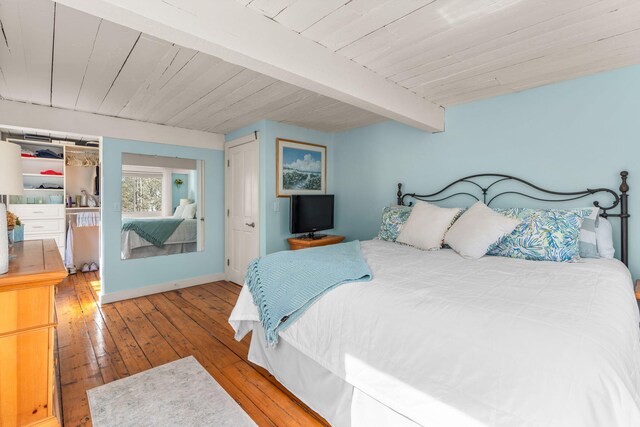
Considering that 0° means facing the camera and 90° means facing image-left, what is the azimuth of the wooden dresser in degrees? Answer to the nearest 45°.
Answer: approximately 270°

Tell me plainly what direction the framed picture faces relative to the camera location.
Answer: facing the viewer and to the right of the viewer

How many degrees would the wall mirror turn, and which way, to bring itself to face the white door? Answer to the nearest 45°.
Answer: approximately 45° to its left

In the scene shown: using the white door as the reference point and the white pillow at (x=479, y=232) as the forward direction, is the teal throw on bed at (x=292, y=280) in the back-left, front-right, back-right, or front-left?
front-right

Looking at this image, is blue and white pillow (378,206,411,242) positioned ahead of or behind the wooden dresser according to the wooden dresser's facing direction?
ahead

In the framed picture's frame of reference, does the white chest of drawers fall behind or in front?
behind

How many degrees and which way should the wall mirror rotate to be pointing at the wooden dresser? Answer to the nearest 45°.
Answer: approximately 45° to its right

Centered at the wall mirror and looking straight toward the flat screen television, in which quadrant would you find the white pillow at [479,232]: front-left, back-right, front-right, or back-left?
front-right

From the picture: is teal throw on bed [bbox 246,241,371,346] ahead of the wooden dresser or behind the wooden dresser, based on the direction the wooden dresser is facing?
ahead

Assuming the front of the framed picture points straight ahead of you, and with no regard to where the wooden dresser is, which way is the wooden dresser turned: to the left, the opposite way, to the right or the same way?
to the left

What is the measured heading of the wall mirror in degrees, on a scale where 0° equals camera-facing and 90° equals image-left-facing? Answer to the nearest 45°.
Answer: approximately 315°

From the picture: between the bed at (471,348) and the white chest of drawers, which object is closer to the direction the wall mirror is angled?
the bed

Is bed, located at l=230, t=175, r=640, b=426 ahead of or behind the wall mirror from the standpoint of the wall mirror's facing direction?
ahead

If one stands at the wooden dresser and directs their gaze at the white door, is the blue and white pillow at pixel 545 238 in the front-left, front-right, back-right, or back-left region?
front-right

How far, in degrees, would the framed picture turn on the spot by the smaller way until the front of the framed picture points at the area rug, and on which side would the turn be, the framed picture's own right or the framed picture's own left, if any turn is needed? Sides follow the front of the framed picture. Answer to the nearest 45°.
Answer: approximately 45° to the framed picture's own right

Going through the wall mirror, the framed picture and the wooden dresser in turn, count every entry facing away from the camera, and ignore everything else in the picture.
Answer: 0
